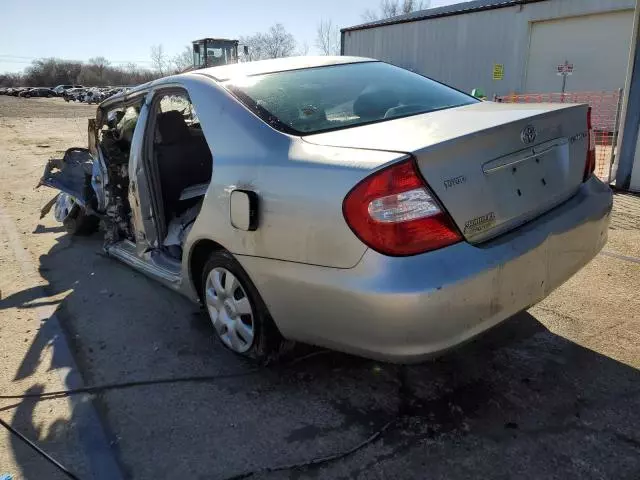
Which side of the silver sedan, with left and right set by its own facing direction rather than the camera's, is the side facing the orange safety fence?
right

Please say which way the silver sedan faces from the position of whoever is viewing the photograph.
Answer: facing away from the viewer and to the left of the viewer

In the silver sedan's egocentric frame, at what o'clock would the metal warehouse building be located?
The metal warehouse building is roughly at 2 o'clock from the silver sedan.
